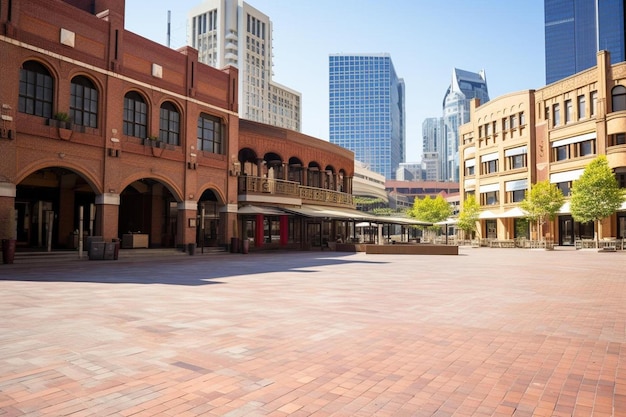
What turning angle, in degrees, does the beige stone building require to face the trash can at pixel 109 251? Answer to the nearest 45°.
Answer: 0° — it already faces it

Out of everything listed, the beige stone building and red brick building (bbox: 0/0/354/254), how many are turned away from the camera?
0

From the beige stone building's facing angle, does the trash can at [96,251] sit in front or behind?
in front

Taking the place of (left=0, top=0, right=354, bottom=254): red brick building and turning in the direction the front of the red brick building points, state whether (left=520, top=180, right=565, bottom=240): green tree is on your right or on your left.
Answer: on your left

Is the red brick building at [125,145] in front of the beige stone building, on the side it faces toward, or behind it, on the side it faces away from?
in front

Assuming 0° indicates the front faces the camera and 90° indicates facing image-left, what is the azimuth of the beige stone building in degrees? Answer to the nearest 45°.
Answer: approximately 45°

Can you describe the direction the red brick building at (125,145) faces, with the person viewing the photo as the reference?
facing the viewer and to the right of the viewer

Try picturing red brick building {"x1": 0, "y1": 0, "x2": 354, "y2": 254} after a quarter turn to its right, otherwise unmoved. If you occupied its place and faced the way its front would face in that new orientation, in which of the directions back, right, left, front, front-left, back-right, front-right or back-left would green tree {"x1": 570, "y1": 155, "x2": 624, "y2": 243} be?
back-left
